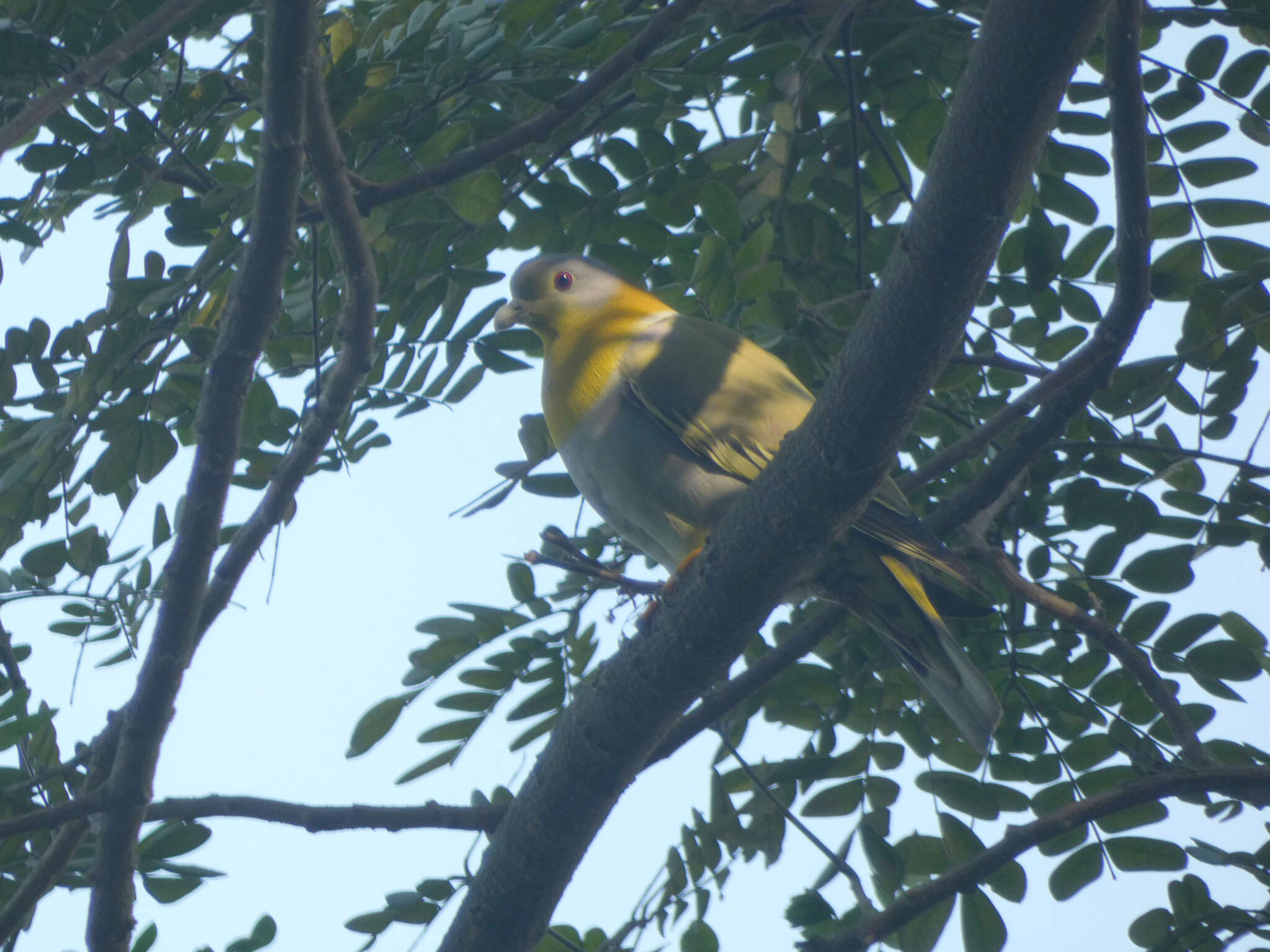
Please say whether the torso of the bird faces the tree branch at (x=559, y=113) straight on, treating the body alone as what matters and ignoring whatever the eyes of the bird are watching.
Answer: no

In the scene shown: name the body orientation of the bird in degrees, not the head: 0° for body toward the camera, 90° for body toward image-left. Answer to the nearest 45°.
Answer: approximately 90°

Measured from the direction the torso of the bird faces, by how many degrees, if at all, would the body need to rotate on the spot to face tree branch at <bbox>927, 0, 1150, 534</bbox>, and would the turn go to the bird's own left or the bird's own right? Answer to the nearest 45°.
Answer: approximately 135° to the bird's own left
